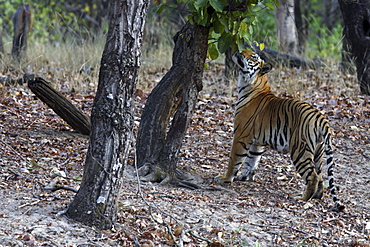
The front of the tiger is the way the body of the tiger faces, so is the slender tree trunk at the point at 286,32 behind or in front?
in front

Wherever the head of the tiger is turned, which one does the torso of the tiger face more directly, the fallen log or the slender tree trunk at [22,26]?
the slender tree trunk

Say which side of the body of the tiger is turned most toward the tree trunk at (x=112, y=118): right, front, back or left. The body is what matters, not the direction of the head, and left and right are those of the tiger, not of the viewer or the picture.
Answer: left

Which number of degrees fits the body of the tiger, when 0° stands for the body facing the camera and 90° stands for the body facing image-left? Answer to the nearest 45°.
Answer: approximately 135°

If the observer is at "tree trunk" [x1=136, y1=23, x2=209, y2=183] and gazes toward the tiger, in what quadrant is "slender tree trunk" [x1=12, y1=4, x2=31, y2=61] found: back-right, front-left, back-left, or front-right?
back-left

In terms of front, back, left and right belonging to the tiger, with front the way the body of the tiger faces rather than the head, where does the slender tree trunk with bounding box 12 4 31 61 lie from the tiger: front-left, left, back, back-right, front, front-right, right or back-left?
front

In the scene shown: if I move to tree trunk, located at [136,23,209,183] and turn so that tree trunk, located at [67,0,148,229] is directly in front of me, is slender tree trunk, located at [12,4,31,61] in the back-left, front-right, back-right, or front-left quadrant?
back-right

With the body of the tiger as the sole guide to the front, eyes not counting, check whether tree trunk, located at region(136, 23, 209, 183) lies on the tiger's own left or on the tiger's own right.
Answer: on the tiger's own left

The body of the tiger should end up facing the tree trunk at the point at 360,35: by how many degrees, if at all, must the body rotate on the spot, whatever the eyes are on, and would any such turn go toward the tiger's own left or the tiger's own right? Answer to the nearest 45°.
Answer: approximately 45° to the tiger's own right

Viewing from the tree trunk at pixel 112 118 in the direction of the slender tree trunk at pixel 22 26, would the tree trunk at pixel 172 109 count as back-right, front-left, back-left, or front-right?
front-right
